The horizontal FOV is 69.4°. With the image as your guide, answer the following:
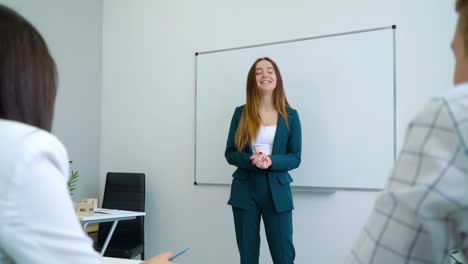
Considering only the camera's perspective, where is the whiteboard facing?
facing the viewer and to the left of the viewer

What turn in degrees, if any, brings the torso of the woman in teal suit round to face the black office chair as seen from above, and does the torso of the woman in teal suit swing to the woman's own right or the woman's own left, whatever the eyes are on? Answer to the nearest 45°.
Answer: approximately 135° to the woman's own right

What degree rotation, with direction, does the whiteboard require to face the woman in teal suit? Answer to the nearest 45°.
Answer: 0° — it already faces them

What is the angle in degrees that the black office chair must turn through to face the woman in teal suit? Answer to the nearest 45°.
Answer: approximately 90° to its left

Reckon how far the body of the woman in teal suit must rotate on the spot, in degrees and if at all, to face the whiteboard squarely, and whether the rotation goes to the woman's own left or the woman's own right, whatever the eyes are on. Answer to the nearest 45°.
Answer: approximately 135° to the woman's own left

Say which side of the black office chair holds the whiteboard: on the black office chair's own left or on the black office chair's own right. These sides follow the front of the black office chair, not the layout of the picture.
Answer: on the black office chair's own left

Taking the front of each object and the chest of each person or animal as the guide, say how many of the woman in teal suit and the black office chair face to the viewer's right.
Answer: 0

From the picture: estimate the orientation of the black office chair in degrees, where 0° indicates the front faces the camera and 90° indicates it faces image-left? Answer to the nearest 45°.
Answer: approximately 45°

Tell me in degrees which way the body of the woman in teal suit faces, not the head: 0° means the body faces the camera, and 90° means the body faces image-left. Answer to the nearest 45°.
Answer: approximately 0°
